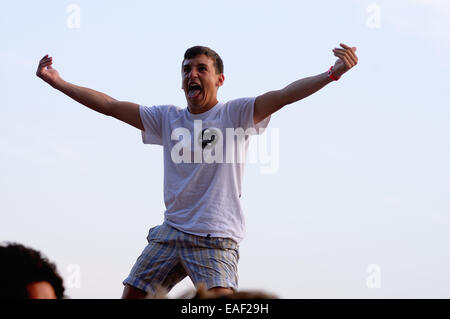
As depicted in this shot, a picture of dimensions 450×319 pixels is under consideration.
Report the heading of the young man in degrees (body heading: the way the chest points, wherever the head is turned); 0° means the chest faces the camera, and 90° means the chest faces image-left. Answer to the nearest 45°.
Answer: approximately 0°

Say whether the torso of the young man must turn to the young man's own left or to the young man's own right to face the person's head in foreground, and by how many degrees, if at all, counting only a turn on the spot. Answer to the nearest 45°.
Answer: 0° — they already face them
